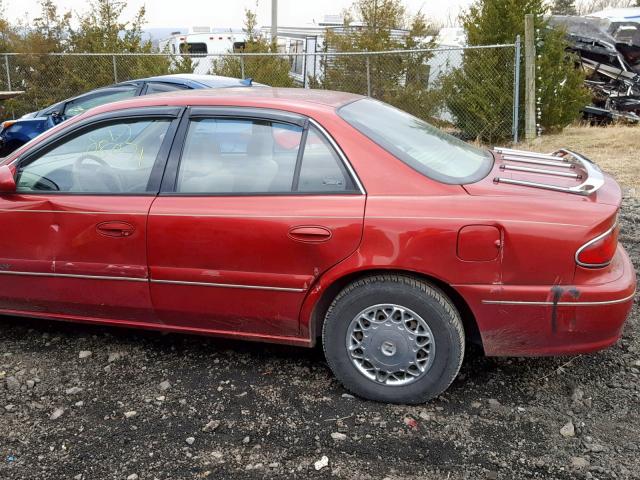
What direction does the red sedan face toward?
to the viewer's left

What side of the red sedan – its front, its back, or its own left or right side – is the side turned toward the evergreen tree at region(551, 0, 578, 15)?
right

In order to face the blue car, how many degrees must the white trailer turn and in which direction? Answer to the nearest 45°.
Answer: approximately 90° to its left

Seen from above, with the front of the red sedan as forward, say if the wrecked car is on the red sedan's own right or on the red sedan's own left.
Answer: on the red sedan's own right

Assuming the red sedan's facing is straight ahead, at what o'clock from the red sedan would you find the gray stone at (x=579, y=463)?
The gray stone is roughly at 7 o'clock from the red sedan.

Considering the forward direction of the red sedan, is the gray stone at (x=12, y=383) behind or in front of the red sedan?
in front

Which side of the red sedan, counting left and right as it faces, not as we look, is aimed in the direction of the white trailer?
right

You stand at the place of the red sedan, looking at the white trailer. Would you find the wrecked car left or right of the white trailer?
right

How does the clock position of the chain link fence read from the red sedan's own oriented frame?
The chain link fence is roughly at 3 o'clock from the red sedan.

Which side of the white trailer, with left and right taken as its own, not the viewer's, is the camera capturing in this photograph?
left
